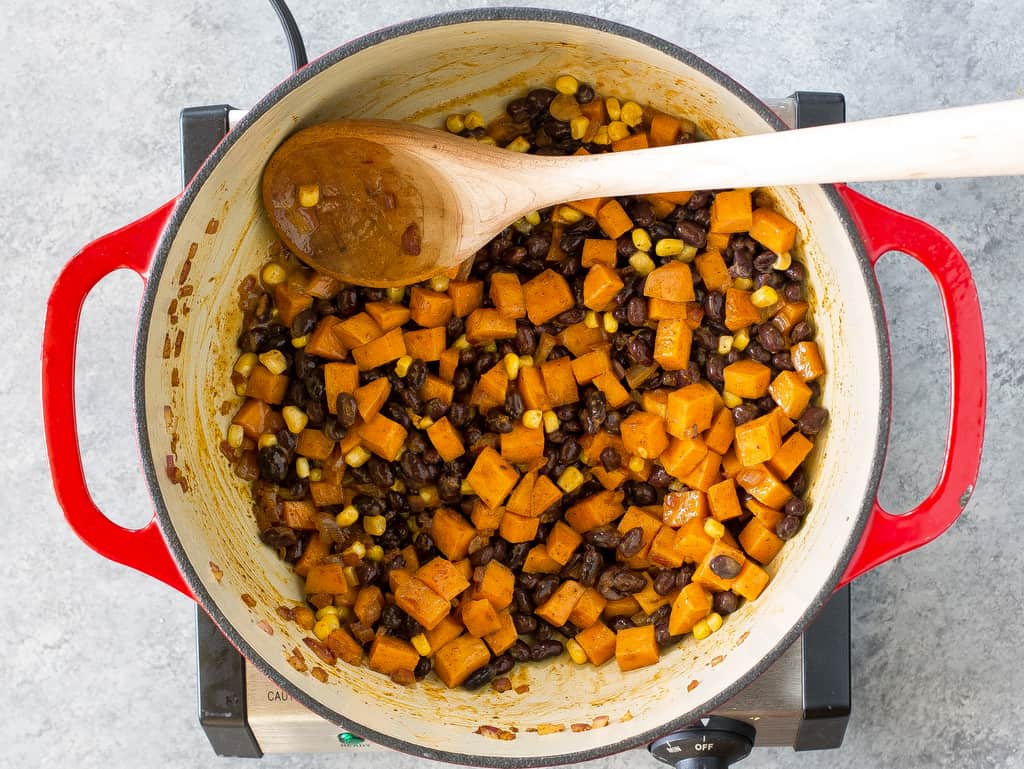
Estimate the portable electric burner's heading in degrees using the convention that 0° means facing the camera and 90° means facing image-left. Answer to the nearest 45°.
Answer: approximately 0°
